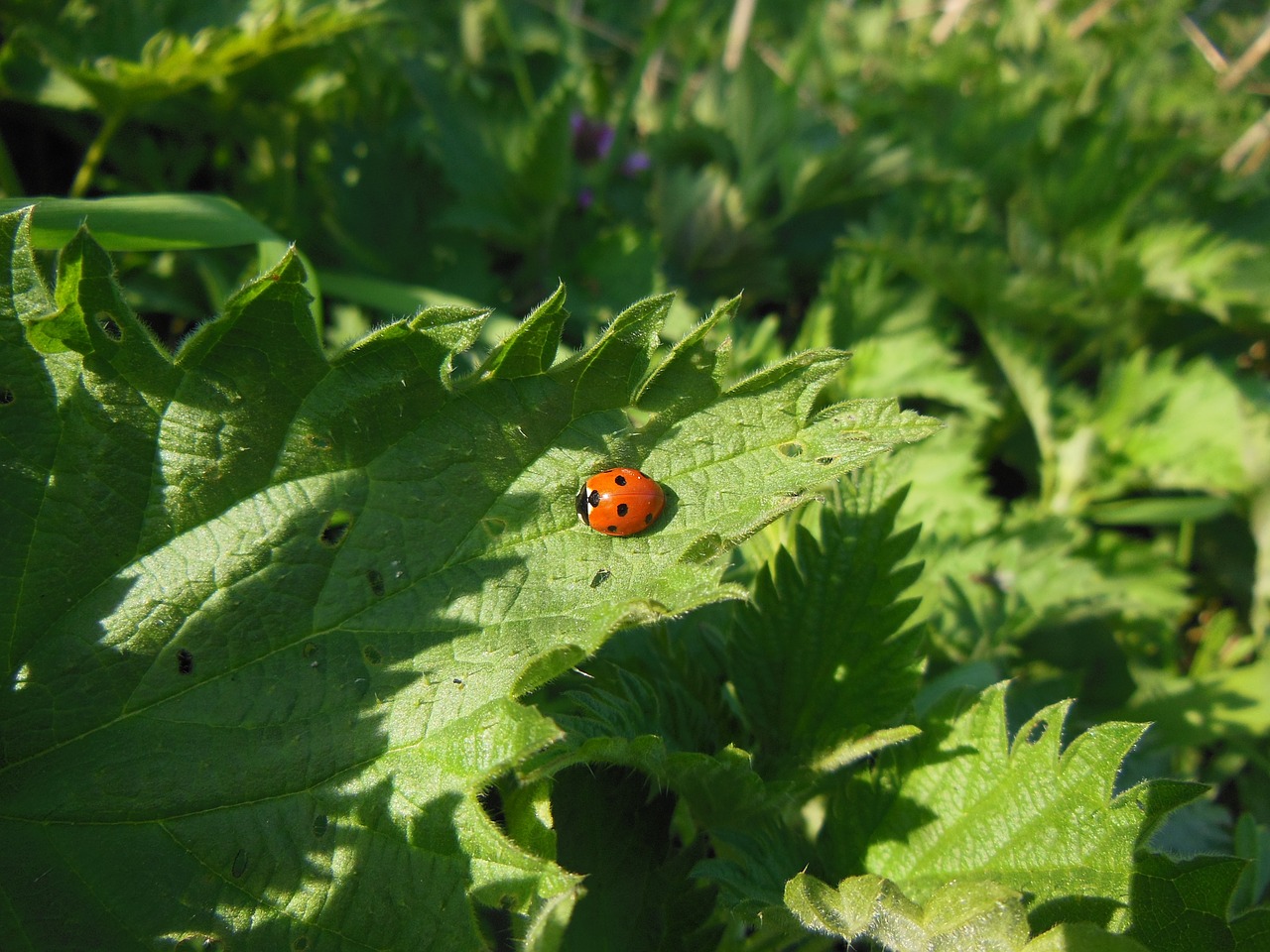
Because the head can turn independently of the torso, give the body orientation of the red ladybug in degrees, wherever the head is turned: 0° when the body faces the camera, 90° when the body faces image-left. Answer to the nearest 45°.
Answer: approximately 90°
